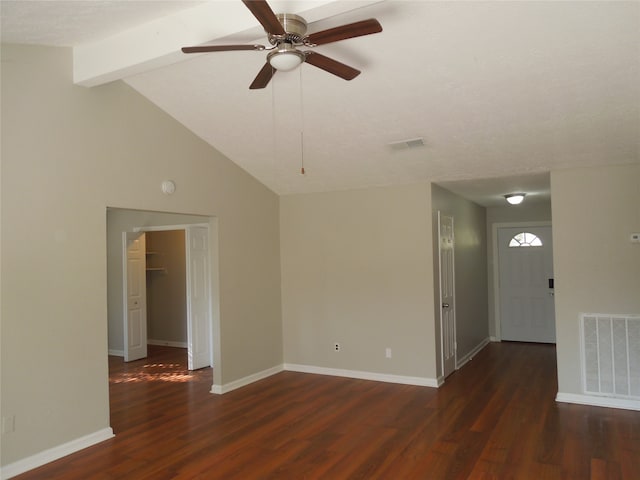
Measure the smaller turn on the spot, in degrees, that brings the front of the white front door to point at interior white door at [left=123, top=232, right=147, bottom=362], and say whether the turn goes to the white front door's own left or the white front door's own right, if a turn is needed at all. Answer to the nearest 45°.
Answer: approximately 45° to the white front door's own right

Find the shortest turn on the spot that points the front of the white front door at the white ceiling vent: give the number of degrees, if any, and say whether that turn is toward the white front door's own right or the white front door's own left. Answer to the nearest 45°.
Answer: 0° — it already faces it

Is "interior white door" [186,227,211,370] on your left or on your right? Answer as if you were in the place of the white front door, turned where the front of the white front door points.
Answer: on your right

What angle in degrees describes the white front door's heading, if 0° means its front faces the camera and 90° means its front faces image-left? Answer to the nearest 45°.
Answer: approximately 0°

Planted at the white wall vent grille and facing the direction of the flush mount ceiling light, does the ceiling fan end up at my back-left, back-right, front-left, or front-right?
back-left

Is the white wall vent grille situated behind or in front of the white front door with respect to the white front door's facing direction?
in front

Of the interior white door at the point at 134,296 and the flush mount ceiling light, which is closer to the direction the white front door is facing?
the flush mount ceiling light

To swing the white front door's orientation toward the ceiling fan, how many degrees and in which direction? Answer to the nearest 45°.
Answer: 0° — it already faces it

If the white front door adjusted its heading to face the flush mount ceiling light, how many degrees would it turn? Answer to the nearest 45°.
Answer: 0° — it already faces it

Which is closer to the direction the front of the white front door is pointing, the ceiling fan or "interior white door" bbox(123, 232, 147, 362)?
the ceiling fan

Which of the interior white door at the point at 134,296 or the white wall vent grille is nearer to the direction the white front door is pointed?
the white wall vent grille
